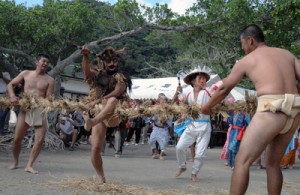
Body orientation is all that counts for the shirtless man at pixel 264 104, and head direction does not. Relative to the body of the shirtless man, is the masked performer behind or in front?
in front

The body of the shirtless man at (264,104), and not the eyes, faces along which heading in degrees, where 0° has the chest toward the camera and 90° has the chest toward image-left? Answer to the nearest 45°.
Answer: approximately 135°

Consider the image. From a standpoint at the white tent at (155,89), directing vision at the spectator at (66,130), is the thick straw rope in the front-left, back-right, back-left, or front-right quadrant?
front-left

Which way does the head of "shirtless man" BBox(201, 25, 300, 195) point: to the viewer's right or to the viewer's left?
to the viewer's left

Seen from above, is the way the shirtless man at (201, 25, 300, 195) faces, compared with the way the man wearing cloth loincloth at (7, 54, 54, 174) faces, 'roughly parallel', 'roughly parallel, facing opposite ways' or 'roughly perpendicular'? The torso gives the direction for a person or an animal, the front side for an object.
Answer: roughly parallel, facing opposite ways

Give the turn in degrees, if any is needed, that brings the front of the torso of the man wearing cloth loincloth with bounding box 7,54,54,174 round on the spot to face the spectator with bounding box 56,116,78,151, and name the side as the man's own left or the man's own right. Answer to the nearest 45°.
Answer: approximately 180°

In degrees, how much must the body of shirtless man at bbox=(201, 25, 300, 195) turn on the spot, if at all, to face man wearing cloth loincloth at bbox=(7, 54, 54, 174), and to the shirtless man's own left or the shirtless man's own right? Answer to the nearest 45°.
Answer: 0° — they already face them

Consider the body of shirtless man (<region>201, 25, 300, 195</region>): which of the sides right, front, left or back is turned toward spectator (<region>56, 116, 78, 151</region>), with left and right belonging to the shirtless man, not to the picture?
front

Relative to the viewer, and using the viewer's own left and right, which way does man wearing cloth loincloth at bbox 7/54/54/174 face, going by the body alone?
facing the viewer

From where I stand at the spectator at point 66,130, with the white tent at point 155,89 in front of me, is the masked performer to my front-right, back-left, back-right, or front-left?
back-right

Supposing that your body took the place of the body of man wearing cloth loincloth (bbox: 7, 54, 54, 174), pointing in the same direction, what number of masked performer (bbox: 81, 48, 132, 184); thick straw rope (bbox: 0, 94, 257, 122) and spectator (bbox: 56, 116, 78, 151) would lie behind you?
1

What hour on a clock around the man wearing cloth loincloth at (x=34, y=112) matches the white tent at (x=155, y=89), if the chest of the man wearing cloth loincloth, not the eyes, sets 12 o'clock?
The white tent is roughly at 7 o'clock from the man wearing cloth loincloth.

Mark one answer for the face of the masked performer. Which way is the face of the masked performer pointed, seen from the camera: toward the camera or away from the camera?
toward the camera

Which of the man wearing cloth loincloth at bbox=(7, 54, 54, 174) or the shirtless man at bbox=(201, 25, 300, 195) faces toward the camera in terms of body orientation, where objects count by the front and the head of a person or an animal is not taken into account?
the man wearing cloth loincloth

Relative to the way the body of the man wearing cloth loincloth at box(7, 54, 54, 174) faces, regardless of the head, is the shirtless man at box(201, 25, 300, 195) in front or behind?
in front
